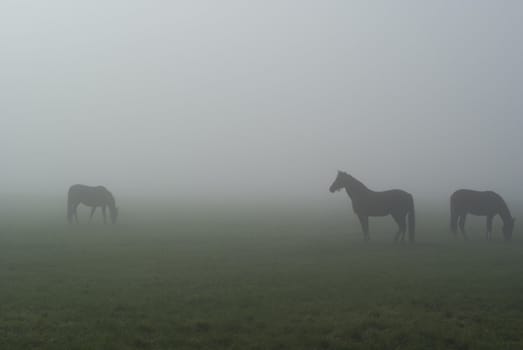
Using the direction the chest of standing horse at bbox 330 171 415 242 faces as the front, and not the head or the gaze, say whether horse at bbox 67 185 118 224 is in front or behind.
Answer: in front

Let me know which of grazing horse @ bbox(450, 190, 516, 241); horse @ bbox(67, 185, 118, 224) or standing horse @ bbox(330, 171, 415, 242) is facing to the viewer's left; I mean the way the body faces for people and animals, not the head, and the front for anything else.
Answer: the standing horse

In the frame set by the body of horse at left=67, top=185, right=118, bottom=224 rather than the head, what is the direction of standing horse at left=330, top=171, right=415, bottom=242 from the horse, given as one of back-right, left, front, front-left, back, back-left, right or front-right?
front-right

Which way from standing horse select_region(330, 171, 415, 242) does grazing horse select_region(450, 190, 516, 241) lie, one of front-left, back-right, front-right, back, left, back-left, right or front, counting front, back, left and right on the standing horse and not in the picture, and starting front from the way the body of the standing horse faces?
back-right

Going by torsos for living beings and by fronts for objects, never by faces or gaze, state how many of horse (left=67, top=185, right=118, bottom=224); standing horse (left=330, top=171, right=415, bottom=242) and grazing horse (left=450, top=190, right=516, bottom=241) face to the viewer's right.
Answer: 2

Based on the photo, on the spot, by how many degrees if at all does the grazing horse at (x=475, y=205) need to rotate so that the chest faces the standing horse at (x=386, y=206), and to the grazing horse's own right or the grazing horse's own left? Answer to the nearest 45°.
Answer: approximately 135° to the grazing horse's own right

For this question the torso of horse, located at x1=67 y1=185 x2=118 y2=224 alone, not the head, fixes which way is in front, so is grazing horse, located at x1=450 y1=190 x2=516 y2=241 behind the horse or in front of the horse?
in front

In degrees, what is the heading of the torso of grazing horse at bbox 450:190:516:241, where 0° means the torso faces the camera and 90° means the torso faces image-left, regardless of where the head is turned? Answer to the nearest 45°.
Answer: approximately 270°

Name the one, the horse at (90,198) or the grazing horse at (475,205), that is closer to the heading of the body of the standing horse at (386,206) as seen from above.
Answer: the horse

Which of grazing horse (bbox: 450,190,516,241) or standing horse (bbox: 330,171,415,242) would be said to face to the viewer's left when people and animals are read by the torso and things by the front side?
the standing horse

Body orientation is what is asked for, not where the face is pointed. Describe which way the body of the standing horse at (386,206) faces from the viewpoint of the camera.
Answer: to the viewer's left

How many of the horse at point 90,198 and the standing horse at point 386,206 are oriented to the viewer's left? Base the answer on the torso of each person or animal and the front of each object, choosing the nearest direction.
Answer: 1

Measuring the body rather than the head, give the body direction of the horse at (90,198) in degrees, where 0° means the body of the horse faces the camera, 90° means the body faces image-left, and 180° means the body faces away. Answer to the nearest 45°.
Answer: approximately 270°
